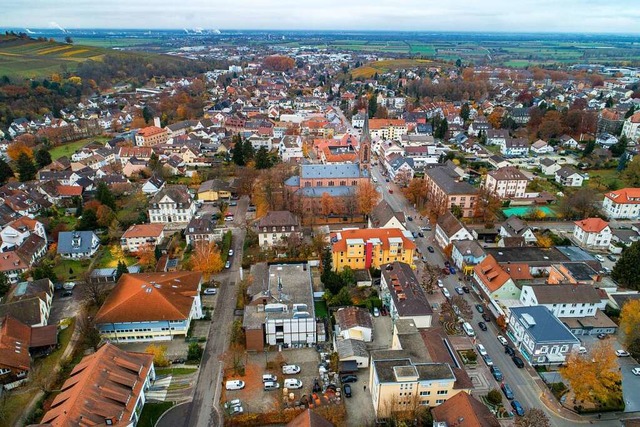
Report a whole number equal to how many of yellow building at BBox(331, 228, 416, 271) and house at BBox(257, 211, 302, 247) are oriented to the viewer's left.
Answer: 0

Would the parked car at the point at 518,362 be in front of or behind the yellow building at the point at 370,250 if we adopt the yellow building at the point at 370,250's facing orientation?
in front

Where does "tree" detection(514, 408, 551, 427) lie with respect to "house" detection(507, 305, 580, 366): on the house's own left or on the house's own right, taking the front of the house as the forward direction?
on the house's own left

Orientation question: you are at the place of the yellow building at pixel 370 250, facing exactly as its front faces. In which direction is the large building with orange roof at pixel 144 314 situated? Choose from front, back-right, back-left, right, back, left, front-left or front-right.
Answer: front-right

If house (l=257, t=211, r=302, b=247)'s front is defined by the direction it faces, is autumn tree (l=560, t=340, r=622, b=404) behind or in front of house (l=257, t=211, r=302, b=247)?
in front

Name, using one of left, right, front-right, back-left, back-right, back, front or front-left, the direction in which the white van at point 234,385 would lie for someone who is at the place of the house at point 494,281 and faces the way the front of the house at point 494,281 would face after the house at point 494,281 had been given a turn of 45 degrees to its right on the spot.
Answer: front-left

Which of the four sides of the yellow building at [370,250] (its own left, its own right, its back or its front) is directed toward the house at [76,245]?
right

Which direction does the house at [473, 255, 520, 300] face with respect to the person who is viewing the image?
facing the viewer and to the left of the viewer

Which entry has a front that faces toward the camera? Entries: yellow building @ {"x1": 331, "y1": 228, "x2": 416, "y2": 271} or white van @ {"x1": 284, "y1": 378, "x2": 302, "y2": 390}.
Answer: the yellow building

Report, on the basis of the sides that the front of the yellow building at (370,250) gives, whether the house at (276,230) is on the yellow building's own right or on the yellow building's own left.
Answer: on the yellow building's own right

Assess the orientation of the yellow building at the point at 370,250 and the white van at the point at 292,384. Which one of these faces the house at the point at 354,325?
the yellow building

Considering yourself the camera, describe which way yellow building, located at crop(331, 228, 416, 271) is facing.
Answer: facing the viewer

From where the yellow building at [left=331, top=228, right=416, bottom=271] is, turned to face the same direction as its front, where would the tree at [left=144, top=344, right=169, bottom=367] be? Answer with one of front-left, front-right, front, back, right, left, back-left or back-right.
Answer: front-right

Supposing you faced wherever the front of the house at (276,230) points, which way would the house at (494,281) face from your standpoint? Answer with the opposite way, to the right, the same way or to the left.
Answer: to the right
